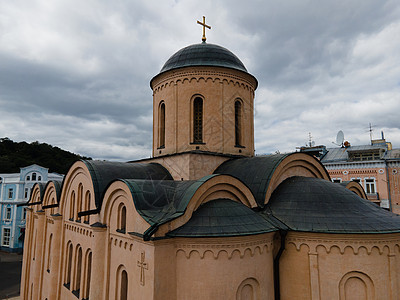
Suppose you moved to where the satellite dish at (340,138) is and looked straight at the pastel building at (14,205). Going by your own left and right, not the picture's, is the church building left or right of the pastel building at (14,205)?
left

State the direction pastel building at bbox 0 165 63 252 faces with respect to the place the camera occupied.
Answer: facing the viewer and to the right of the viewer

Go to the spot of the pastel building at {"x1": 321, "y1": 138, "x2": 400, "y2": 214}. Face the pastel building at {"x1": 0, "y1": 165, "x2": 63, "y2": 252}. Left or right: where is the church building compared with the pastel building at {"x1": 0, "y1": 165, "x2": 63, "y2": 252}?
left

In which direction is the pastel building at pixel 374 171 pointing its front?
toward the camera
